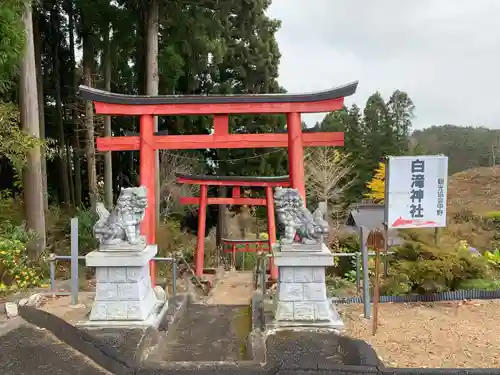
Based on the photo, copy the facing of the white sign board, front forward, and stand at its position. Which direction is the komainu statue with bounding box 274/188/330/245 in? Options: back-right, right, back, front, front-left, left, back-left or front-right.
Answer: front-right

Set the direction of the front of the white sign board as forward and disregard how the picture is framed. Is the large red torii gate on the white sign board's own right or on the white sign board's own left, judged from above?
on the white sign board's own right

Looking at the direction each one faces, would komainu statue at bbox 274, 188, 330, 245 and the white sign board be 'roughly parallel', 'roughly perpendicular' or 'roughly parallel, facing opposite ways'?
roughly perpendicular

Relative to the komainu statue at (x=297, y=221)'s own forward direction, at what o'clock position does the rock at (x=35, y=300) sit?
The rock is roughly at 12 o'clock from the komainu statue.

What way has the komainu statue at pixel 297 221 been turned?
to the viewer's left

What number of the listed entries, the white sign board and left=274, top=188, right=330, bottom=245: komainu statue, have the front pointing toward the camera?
1

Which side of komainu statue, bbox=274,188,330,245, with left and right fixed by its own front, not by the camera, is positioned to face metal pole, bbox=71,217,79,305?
front

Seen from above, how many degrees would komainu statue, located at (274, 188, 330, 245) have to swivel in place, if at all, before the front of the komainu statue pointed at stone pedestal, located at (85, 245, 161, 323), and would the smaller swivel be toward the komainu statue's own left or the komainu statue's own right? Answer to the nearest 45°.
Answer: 0° — it already faces it

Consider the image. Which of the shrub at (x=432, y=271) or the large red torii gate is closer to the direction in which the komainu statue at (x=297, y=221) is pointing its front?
the large red torii gate
